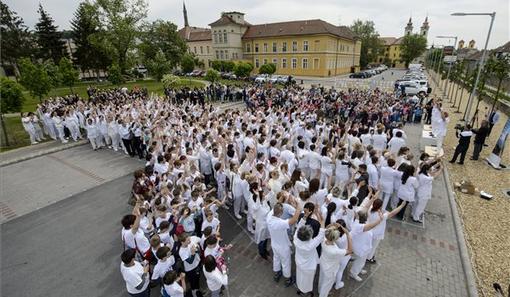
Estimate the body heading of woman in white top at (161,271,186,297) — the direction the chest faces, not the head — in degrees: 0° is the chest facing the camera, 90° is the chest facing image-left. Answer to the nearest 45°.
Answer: approximately 225°

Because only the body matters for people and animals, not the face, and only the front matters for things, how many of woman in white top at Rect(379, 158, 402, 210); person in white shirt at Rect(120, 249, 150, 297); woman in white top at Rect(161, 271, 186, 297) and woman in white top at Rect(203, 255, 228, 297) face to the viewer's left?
0

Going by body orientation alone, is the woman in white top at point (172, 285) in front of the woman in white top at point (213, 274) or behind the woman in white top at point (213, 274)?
behind

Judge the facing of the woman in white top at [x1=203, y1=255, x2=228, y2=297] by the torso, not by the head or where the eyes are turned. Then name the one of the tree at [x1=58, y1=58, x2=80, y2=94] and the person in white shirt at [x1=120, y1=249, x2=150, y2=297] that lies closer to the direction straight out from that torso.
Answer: the tree

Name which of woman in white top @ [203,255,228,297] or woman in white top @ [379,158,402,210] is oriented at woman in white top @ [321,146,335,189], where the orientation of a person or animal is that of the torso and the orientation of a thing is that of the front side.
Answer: woman in white top @ [203,255,228,297]

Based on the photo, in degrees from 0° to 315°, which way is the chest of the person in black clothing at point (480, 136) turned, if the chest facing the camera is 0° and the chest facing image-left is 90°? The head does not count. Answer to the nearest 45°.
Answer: approximately 90°

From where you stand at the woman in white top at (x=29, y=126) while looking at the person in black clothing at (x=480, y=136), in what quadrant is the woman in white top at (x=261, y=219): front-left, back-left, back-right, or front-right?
front-right

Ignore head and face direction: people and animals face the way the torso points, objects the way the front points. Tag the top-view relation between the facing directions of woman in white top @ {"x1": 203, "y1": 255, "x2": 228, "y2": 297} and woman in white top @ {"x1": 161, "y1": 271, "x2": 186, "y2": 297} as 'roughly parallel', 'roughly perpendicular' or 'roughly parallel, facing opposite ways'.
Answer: roughly parallel

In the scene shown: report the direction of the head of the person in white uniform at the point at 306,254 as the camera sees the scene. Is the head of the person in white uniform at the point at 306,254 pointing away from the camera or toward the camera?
away from the camera

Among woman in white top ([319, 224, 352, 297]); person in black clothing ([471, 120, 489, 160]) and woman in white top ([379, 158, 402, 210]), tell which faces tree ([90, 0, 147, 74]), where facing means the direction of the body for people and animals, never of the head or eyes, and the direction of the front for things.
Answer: the person in black clothing

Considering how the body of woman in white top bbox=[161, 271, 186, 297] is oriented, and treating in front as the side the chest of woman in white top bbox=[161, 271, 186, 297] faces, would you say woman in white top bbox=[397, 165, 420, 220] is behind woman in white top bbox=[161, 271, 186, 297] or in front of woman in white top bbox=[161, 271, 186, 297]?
in front

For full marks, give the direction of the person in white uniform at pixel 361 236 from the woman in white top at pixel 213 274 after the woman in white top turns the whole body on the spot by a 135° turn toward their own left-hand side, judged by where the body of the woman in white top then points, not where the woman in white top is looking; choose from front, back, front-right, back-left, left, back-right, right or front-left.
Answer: back

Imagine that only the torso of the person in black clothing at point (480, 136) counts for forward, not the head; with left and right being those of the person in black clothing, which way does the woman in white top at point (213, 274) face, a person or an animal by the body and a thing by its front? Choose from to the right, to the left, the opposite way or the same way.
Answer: to the right

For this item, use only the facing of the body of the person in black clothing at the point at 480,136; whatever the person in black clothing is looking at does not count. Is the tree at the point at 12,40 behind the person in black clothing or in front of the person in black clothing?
in front

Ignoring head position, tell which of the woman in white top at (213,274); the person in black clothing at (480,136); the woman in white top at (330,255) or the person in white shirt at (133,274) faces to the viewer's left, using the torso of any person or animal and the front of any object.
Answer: the person in black clothing
